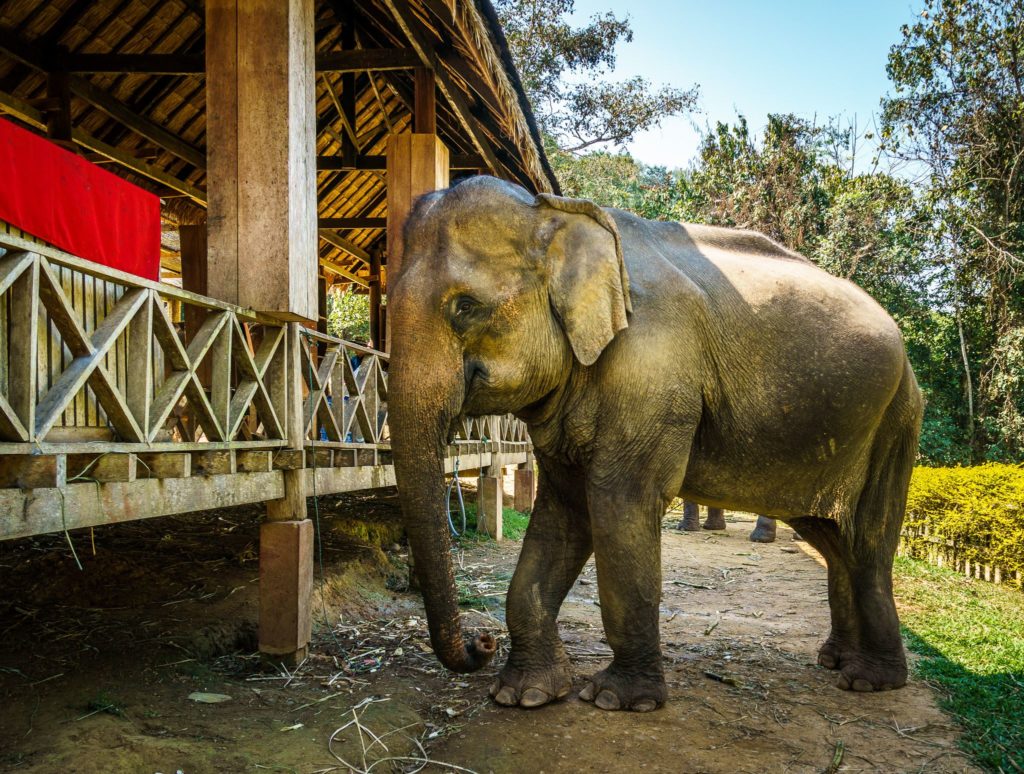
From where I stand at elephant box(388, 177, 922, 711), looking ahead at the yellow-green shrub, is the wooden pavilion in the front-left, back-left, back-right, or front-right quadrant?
back-left

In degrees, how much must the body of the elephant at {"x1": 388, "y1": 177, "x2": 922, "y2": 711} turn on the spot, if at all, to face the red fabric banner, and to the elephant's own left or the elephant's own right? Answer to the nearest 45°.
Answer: approximately 45° to the elephant's own right

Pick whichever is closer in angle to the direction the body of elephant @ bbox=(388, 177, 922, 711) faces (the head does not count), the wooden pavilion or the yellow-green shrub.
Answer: the wooden pavilion

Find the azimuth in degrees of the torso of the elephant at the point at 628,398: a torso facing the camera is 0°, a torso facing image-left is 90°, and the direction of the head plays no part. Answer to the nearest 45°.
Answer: approximately 45°

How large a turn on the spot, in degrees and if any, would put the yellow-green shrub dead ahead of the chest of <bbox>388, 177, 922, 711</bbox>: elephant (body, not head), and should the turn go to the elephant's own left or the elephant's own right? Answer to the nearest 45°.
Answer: approximately 180°
